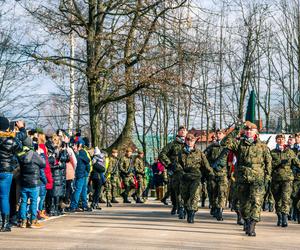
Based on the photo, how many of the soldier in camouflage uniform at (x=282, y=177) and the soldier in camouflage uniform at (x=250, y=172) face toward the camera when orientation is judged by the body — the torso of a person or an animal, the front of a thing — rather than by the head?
2

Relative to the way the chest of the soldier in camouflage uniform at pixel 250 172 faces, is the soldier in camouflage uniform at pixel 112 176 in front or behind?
behind

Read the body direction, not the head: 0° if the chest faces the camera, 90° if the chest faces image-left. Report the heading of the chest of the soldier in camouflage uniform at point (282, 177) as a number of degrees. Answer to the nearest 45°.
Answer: approximately 0°

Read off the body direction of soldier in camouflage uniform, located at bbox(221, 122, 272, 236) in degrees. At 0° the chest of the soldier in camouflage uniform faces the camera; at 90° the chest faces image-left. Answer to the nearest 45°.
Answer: approximately 0°

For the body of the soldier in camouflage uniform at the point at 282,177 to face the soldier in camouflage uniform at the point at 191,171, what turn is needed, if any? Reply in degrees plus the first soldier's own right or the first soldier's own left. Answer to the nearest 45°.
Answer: approximately 90° to the first soldier's own right

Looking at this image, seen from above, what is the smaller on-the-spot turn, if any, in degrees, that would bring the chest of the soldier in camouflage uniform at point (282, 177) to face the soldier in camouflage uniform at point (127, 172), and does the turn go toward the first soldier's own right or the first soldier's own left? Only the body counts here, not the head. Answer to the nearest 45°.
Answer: approximately 135° to the first soldier's own right
